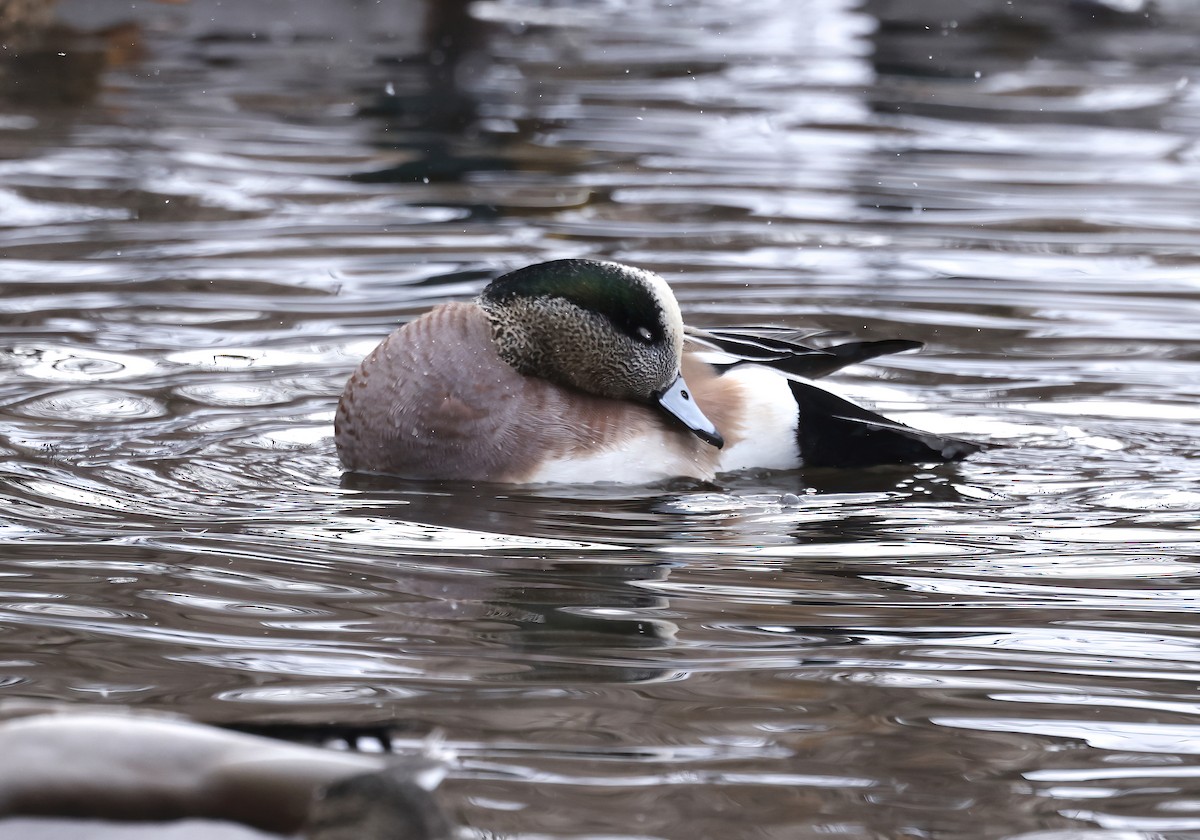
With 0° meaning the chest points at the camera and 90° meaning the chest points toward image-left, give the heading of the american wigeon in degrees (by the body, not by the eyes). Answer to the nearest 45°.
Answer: approximately 90°

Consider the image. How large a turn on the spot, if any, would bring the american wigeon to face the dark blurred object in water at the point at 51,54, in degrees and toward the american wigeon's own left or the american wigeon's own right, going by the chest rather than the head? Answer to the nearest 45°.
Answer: approximately 45° to the american wigeon's own right

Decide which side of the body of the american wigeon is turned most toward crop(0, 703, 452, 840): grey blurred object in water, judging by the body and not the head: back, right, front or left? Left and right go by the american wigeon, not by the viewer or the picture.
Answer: left
